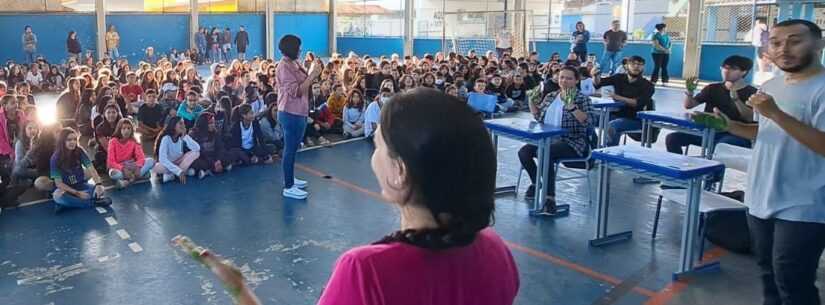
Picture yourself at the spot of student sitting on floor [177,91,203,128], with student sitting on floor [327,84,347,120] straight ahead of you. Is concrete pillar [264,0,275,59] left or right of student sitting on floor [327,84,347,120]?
left

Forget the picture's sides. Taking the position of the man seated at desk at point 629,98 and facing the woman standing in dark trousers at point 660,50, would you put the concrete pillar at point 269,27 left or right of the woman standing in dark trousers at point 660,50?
left

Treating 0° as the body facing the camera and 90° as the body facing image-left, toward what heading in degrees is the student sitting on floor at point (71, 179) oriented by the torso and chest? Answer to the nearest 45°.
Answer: approximately 315°

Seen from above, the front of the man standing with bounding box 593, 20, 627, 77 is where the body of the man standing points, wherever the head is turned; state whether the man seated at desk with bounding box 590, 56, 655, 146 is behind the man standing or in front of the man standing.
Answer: in front

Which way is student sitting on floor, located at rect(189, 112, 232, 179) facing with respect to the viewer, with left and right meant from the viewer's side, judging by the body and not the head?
facing the viewer and to the right of the viewer

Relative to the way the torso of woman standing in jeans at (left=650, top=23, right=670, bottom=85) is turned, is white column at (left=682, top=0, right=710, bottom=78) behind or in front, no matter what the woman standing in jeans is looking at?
behind

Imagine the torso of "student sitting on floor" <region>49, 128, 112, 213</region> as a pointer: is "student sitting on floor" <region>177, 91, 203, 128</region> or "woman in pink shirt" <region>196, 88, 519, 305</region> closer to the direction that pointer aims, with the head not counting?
the woman in pink shirt
